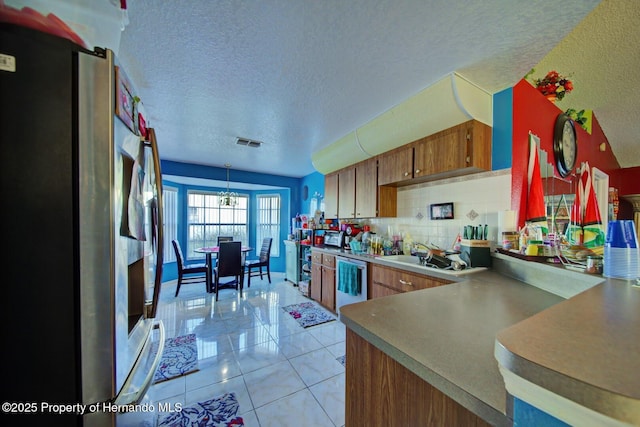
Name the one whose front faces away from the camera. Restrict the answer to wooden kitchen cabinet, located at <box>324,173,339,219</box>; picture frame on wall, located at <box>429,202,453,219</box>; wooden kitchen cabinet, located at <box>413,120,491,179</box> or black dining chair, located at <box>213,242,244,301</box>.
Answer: the black dining chair

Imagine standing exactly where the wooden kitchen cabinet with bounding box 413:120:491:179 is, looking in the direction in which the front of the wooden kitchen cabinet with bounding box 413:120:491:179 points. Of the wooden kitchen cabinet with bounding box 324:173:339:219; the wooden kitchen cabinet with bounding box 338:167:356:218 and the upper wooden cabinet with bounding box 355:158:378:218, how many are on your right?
3

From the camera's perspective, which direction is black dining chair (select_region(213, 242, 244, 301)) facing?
away from the camera

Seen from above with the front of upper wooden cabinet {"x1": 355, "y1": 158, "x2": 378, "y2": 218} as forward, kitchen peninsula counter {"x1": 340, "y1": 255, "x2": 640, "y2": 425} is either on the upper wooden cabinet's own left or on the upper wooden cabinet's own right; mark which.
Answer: on the upper wooden cabinet's own left

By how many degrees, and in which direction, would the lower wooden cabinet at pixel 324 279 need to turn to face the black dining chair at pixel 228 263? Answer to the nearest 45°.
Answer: approximately 45° to its right

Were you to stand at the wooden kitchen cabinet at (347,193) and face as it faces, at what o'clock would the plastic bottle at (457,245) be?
The plastic bottle is roughly at 9 o'clock from the wooden kitchen cabinet.

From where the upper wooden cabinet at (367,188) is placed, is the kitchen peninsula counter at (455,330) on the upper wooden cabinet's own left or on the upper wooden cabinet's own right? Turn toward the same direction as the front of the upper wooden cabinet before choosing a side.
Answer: on the upper wooden cabinet's own left

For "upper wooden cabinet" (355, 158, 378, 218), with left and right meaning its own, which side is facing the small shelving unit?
right

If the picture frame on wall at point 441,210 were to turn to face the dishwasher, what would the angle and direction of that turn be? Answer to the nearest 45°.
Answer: approximately 45° to its right

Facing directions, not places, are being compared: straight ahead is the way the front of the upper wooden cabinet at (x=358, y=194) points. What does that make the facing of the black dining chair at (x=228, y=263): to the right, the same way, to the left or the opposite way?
to the right

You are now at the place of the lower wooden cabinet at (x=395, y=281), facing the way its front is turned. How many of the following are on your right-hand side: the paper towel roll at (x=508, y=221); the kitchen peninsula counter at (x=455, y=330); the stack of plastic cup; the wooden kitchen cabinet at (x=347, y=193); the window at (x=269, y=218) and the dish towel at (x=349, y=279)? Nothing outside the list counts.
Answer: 3

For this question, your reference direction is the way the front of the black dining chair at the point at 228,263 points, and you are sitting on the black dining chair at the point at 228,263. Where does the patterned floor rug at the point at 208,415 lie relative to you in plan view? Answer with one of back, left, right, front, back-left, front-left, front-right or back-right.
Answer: back

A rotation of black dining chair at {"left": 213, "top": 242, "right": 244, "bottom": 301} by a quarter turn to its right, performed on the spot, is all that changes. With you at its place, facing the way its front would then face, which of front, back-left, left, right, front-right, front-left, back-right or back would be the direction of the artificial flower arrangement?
front-right
